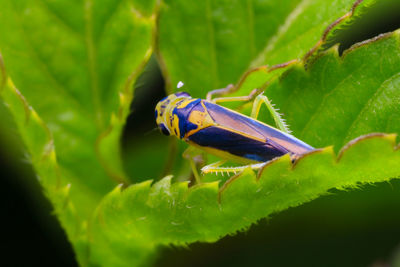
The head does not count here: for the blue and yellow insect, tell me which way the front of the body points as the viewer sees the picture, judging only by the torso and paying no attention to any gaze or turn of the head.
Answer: to the viewer's left
